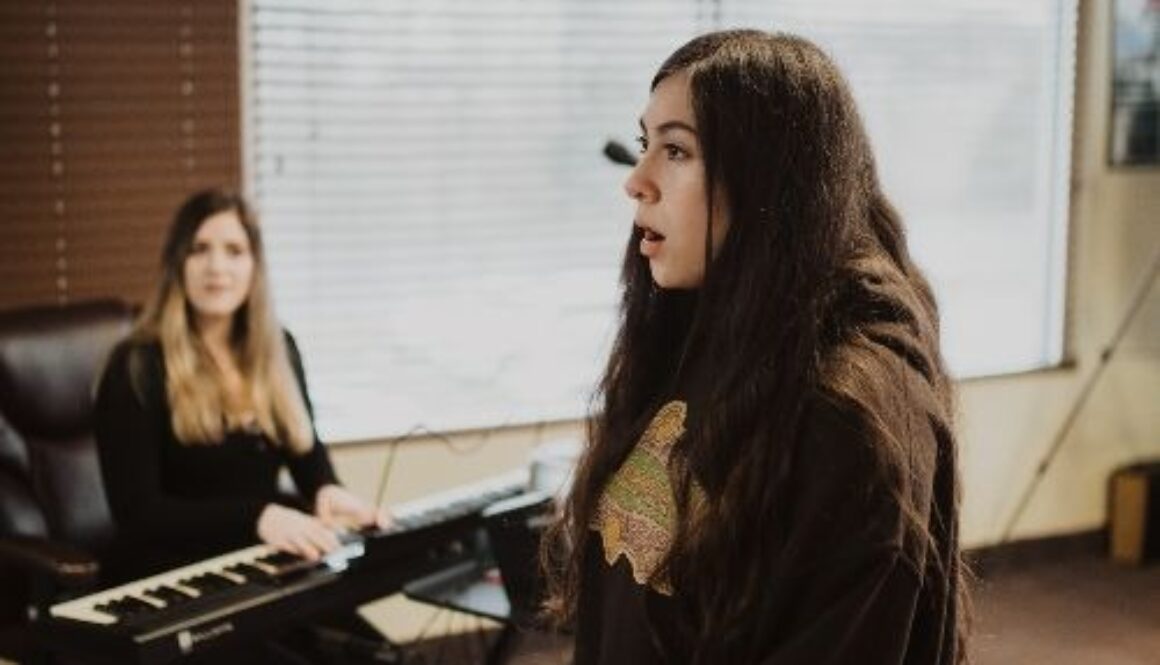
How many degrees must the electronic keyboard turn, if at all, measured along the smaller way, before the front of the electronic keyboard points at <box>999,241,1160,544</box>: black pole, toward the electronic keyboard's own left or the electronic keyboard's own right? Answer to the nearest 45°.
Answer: approximately 90° to the electronic keyboard's own right

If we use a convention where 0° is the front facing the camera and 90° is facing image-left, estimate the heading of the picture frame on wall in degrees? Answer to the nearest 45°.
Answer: approximately 0°

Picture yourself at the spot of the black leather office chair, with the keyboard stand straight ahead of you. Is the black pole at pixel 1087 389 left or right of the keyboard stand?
left

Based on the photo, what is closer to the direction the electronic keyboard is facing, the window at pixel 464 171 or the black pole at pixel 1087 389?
the window

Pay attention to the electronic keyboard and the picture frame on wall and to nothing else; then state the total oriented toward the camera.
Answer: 1

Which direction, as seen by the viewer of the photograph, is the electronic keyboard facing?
facing away from the viewer and to the left of the viewer

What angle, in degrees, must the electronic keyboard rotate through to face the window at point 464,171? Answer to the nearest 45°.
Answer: approximately 45° to its right

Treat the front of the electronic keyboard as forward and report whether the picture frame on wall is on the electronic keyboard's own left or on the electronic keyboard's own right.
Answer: on the electronic keyboard's own right
